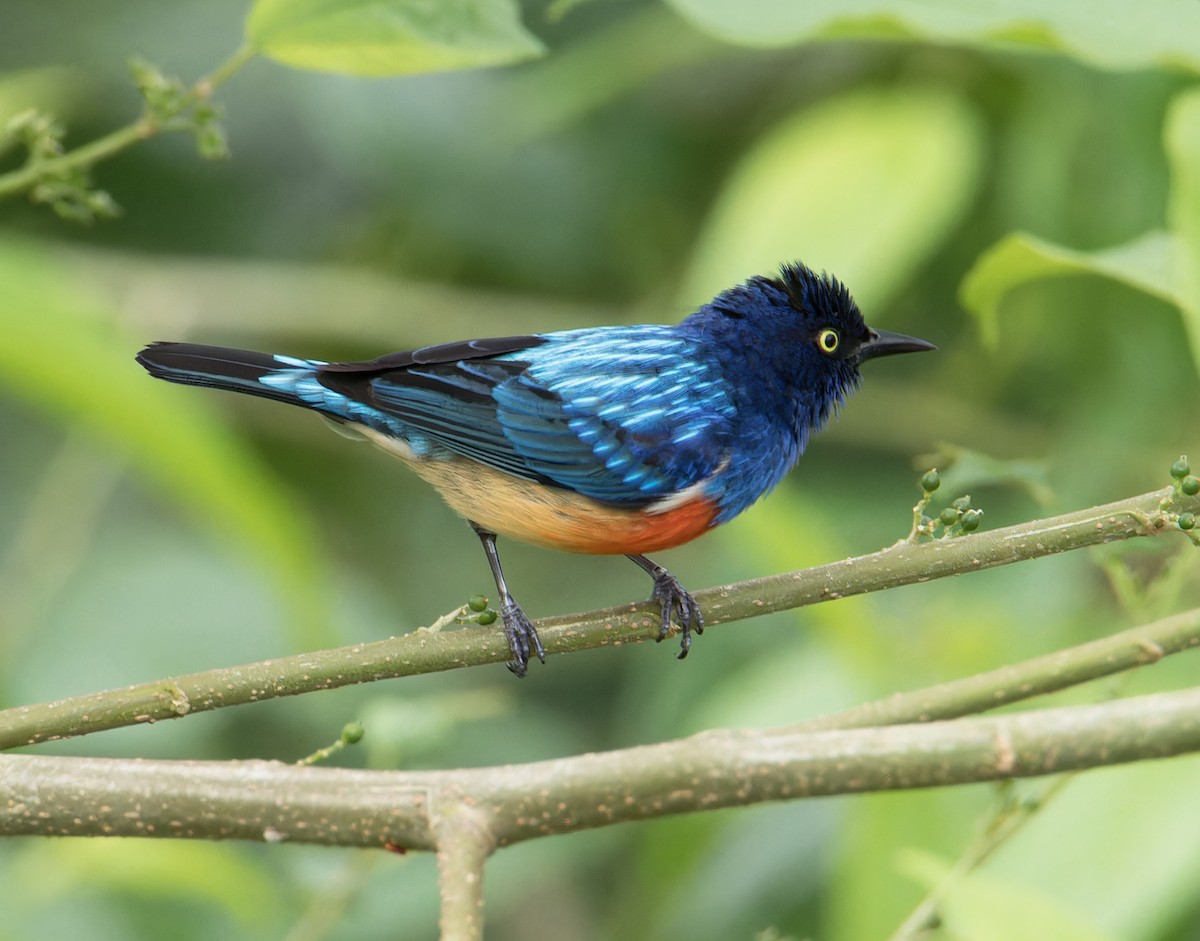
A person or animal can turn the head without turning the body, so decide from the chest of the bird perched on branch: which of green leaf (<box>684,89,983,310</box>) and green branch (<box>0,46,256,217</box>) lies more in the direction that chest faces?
the green leaf

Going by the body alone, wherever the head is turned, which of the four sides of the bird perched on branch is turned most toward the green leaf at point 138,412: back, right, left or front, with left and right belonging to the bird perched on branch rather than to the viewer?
back

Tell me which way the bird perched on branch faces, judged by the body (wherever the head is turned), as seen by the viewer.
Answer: to the viewer's right

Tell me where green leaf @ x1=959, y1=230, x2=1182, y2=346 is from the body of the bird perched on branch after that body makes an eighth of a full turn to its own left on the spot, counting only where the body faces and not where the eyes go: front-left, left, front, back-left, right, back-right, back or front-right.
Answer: front
